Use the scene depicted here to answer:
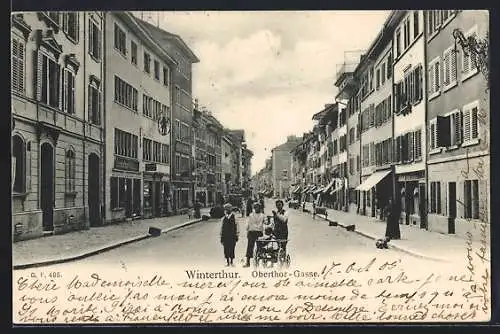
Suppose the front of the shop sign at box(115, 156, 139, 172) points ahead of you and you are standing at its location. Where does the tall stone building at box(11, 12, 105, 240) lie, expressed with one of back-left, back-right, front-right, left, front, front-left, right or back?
right

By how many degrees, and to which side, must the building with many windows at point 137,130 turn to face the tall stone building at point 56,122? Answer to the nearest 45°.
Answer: approximately 90° to its right

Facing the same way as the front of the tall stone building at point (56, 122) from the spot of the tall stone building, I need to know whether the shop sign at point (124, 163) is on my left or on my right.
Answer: on my left

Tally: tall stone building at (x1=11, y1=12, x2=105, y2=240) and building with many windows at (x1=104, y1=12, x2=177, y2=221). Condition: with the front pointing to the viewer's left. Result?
0

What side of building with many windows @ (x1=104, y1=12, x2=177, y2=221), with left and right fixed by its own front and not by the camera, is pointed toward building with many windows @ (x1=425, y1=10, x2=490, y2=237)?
front

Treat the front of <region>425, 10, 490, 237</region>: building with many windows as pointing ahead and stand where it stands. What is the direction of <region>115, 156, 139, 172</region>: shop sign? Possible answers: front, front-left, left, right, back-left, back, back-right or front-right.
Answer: front-right

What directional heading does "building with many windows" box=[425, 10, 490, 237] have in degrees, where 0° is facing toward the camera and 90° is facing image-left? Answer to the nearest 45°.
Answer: approximately 45°
